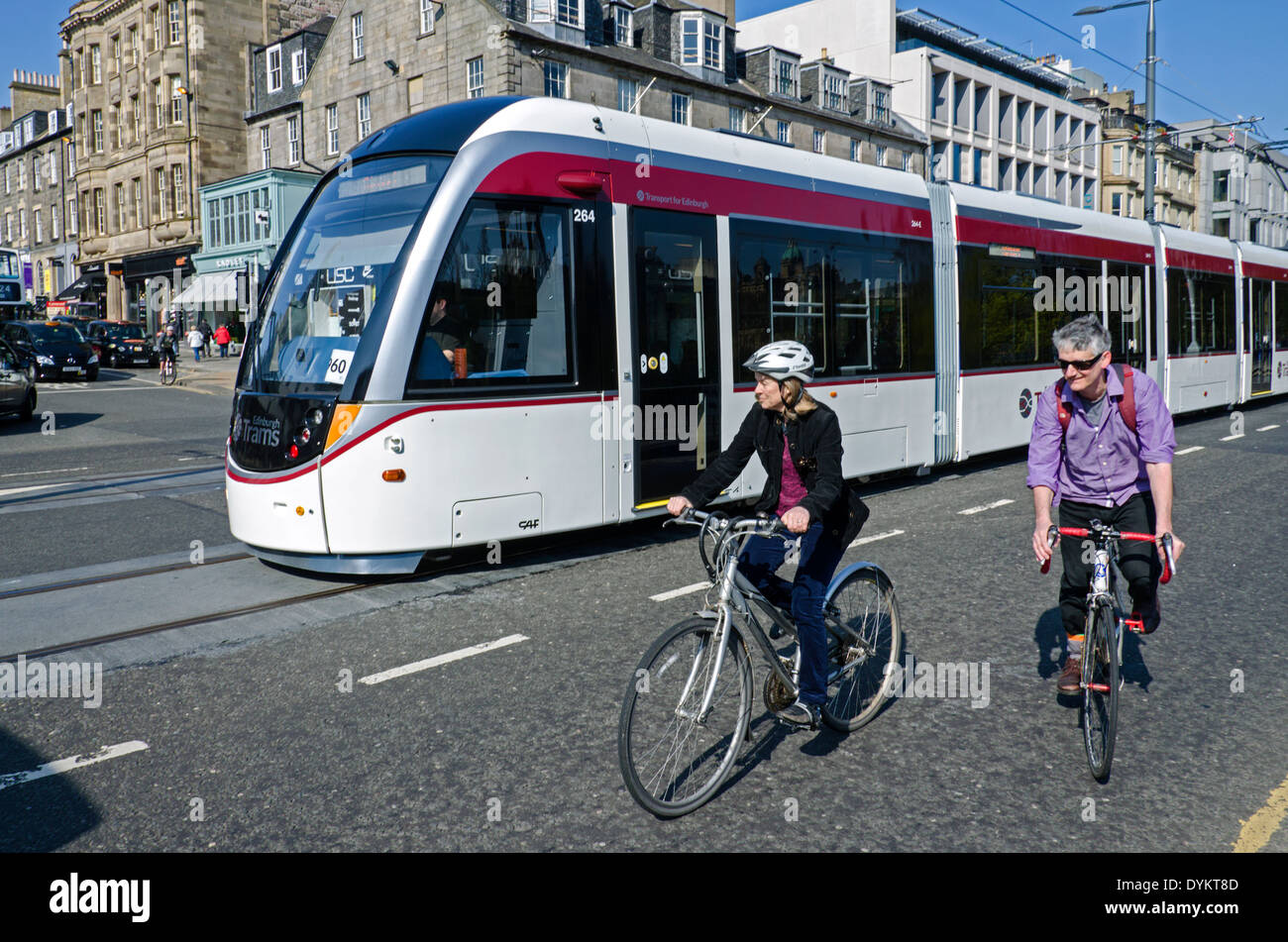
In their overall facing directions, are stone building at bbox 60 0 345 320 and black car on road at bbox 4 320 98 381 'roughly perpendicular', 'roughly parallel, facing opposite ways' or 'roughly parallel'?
roughly perpendicular

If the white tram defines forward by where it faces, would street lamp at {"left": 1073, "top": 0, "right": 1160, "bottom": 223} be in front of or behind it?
behind

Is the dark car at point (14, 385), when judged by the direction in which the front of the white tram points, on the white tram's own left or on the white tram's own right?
on the white tram's own right

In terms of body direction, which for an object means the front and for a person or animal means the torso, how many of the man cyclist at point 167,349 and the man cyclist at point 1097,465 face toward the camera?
2

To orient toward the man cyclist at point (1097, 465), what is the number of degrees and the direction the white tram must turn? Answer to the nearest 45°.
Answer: approximately 90° to its left

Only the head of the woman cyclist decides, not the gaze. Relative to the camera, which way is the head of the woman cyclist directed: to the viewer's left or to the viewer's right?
to the viewer's left
